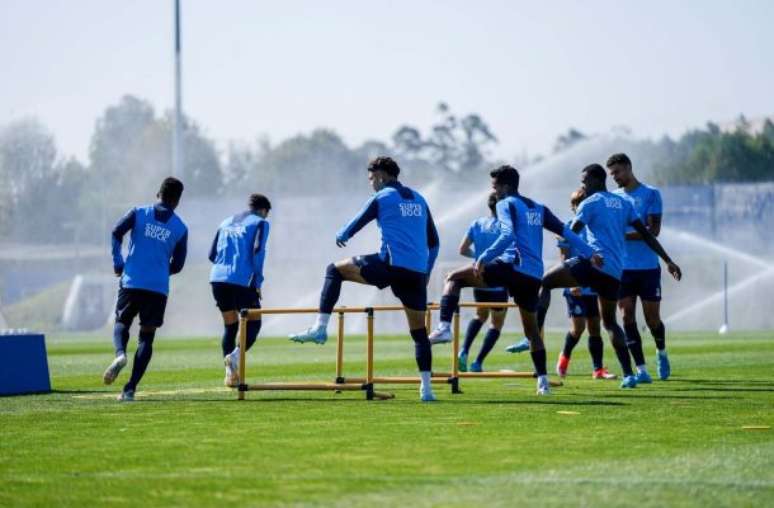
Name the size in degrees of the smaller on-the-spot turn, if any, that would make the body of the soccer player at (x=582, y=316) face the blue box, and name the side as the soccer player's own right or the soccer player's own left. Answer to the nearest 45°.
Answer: approximately 45° to the soccer player's own right

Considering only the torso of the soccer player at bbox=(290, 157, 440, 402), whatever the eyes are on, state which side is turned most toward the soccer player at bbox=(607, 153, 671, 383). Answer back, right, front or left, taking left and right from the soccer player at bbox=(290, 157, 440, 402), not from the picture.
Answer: right

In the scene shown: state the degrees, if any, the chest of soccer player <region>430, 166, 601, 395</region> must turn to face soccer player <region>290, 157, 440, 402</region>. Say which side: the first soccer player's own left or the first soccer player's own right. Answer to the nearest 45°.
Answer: approximately 90° to the first soccer player's own left

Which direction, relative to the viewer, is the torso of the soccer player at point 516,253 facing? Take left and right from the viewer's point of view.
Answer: facing away from the viewer and to the left of the viewer

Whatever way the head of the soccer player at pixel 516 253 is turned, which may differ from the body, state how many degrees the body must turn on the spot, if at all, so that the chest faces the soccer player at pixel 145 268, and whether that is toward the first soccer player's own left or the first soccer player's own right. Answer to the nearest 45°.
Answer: approximately 45° to the first soccer player's own left
